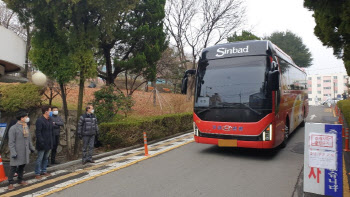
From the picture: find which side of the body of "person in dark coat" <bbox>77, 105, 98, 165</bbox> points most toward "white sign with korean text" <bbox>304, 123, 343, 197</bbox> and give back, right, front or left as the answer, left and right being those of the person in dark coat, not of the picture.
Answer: front

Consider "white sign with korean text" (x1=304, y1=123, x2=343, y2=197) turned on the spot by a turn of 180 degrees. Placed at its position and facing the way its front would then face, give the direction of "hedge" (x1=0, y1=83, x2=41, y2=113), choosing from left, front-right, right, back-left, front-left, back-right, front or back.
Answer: left

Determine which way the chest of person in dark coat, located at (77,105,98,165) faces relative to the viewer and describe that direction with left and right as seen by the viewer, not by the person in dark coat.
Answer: facing the viewer and to the right of the viewer

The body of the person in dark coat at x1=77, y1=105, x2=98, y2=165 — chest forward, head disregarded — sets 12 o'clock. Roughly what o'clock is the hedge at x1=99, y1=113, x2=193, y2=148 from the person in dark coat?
The hedge is roughly at 9 o'clock from the person in dark coat.

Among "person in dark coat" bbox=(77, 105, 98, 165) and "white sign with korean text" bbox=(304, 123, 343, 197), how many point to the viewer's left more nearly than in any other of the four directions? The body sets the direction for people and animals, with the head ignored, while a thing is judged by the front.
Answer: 0

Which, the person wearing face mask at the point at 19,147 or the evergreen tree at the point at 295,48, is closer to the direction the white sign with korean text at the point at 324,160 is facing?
the person wearing face mask

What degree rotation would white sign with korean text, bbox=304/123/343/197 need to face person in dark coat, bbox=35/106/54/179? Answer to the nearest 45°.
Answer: approximately 90° to its right

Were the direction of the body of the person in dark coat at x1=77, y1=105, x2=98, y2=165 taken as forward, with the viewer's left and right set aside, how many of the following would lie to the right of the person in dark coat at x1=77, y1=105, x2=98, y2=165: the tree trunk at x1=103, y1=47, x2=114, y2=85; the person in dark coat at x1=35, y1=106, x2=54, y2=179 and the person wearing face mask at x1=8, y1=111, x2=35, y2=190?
2

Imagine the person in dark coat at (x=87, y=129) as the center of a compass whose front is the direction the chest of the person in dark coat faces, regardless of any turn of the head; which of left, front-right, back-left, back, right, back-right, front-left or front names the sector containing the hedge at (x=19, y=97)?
back

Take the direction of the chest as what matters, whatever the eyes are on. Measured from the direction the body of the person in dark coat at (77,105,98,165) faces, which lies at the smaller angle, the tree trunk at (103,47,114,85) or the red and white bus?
the red and white bus

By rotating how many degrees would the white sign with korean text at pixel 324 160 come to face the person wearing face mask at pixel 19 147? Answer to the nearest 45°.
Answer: approximately 90° to its right

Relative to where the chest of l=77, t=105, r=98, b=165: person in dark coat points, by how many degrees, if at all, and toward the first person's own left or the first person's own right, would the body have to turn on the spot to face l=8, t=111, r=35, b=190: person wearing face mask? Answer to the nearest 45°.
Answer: approximately 90° to the first person's own right

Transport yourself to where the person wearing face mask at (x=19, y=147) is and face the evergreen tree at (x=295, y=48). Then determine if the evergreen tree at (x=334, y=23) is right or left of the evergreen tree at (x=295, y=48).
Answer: right

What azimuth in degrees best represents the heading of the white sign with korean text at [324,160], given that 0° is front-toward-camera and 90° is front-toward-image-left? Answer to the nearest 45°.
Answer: approximately 0°

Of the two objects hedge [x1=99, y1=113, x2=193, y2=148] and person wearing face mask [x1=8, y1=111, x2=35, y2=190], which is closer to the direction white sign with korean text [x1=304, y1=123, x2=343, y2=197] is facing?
the person wearing face mask

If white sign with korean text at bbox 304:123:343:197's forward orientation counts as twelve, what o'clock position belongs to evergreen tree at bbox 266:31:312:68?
The evergreen tree is roughly at 6 o'clock from the white sign with korean text.
